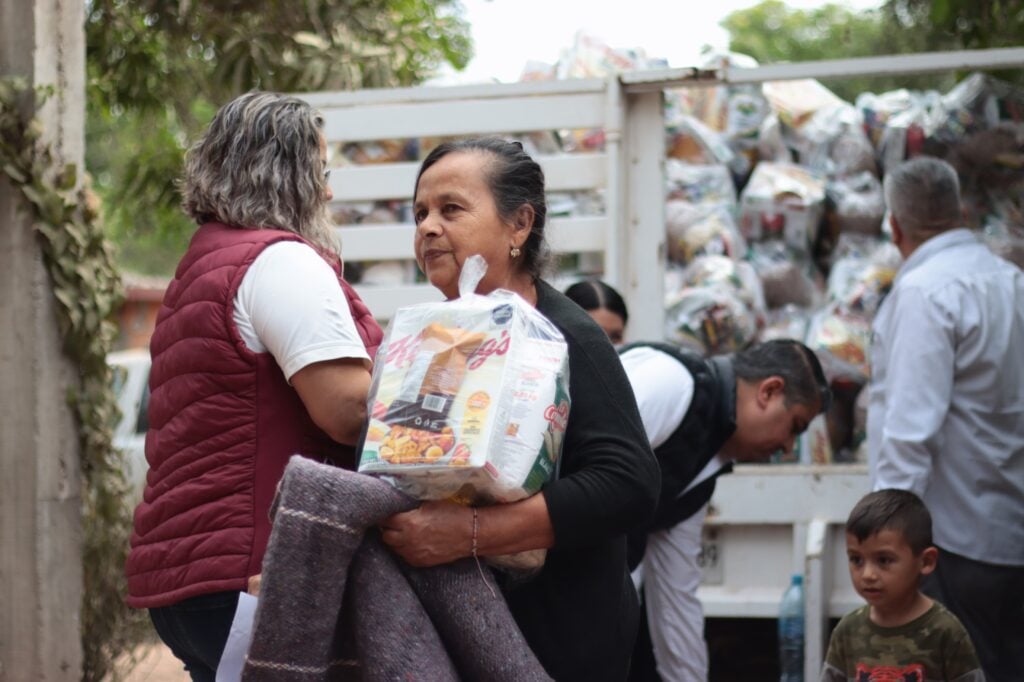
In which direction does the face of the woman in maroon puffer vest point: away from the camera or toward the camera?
away from the camera

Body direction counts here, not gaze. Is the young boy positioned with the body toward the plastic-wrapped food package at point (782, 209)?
no

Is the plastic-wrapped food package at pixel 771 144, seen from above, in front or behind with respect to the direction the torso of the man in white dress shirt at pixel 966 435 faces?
in front

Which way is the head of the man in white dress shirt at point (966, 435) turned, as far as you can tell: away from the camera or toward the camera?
away from the camera

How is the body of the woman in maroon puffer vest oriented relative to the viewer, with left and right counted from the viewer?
facing away from the viewer and to the right of the viewer

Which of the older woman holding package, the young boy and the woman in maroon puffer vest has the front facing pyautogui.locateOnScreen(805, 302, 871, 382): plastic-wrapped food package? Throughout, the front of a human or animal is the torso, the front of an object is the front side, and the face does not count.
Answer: the woman in maroon puffer vest

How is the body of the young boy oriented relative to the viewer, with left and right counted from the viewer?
facing the viewer and to the left of the viewer

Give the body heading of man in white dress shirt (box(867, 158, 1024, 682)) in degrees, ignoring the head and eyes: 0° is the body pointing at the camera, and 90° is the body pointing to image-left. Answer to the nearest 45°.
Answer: approximately 135°

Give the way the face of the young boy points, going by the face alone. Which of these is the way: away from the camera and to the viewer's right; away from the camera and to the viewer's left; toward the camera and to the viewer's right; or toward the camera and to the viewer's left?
toward the camera and to the viewer's left

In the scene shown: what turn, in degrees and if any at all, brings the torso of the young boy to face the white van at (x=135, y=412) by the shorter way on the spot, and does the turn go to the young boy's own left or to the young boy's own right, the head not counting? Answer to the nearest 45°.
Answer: approximately 90° to the young boy's own right

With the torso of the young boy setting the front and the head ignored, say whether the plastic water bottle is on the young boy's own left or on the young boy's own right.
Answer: on the young boy's own right

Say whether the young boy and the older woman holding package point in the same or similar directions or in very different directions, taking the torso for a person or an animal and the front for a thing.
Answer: same or similar directions
